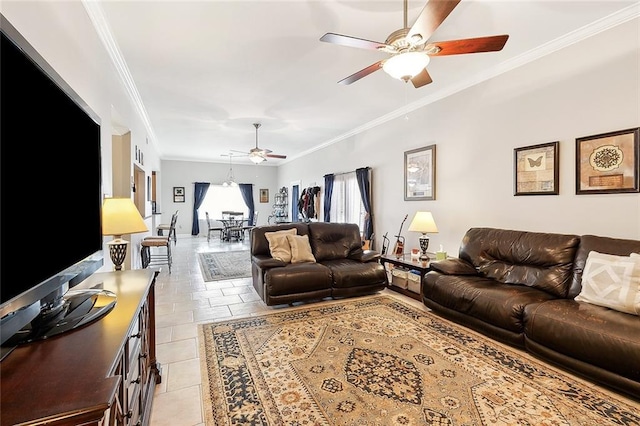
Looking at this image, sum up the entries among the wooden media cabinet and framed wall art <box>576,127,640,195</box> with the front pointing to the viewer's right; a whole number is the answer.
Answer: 1

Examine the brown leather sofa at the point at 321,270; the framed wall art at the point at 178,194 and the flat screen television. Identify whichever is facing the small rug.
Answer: the framed wall art

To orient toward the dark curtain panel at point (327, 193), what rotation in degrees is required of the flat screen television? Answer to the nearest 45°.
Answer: approximately 90° to its left

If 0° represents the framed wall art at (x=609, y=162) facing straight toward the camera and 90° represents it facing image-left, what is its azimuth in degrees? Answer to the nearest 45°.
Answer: approximately 45°

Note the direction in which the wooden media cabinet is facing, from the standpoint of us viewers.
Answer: facing to the right of the viewer

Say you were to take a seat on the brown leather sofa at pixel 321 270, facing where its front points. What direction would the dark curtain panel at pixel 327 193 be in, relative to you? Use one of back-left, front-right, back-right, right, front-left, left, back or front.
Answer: back-left

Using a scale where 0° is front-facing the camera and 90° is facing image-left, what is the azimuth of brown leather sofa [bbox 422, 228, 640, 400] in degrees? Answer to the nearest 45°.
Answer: approximately 45°

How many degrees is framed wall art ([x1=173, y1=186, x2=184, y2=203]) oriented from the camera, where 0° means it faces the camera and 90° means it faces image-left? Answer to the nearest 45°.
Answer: approximately 0°
